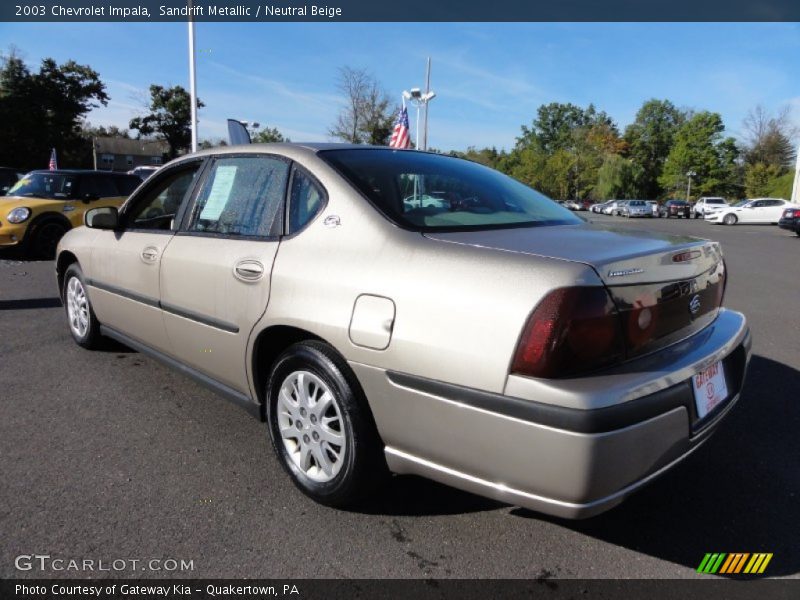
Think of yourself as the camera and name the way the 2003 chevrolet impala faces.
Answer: facing away from the viewer and to the left of the viewer

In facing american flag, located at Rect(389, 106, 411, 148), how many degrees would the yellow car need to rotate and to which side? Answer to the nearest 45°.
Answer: approximately 135° to its left

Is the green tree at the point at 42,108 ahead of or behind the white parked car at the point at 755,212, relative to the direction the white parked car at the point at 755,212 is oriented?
ahead

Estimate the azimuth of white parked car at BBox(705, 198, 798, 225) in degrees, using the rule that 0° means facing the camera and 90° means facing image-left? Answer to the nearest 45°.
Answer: approximately 90°

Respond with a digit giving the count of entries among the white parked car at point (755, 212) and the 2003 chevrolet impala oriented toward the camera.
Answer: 0

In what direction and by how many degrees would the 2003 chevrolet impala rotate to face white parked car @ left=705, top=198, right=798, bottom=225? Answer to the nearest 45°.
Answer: approximately 90° to its right

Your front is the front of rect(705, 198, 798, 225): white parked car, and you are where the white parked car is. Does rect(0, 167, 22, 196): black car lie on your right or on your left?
on your left

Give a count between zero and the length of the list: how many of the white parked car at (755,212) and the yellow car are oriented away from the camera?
0

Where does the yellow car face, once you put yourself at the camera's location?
facing the viewer and to the left of the viewer

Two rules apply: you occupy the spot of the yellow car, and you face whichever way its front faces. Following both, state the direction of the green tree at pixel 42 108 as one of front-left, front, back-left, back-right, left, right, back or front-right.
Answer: back-right

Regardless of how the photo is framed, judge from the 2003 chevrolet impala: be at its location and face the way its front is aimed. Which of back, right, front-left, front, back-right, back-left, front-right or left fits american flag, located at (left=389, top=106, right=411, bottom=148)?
front-right

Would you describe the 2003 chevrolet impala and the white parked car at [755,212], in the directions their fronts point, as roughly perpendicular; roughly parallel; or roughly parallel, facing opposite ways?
roughly parallel
